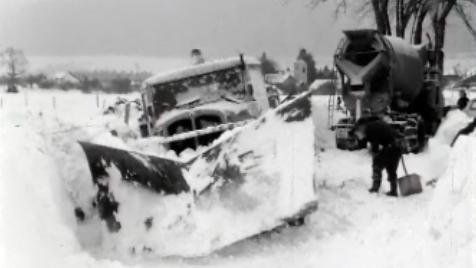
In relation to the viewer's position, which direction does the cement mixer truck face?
facing away from the viewer and to the right of the viewer

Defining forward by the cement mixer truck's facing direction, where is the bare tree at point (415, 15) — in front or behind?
in front

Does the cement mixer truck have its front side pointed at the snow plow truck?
no

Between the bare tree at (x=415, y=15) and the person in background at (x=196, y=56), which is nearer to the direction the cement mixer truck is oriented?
the bare tree

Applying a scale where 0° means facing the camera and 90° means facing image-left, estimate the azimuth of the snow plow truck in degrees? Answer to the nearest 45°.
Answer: approximately 0°

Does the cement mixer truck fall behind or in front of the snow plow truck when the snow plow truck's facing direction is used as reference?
behind

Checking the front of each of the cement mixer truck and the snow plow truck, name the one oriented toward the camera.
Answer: the snow plow truck

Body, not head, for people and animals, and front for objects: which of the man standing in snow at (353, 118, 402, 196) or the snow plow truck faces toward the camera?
the snow plow truck

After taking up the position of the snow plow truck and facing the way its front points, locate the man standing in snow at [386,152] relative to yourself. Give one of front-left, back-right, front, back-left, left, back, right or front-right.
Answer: back-left
